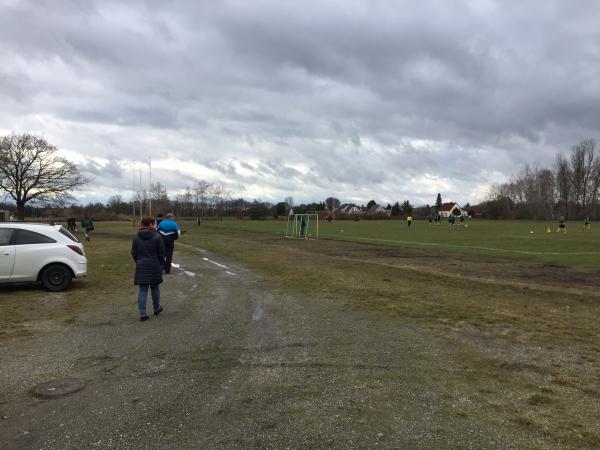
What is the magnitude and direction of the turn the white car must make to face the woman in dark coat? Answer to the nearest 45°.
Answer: approximately 135° to its left

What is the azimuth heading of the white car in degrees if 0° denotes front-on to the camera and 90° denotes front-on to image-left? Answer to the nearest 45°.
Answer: approximately 90°
